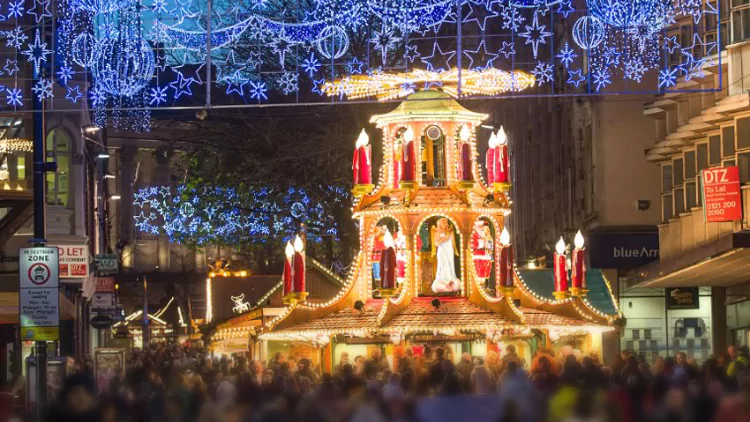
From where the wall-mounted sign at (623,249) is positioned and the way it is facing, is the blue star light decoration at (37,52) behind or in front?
in front

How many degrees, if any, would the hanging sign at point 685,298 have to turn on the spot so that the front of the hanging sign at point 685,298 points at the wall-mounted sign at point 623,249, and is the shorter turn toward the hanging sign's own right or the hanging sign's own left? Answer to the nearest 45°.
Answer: approximately 135° to the hanging sign's own right

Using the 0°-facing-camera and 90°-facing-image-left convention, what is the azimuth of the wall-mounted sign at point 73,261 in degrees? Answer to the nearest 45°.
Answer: approximately 0°

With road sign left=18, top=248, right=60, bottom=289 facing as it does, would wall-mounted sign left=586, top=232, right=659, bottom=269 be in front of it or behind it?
behind

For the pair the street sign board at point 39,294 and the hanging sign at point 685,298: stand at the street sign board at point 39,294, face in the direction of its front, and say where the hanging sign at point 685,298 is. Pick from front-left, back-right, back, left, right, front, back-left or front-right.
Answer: back-left

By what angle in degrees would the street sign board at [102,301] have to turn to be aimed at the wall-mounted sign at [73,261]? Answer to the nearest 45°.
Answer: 0° — it already faces it

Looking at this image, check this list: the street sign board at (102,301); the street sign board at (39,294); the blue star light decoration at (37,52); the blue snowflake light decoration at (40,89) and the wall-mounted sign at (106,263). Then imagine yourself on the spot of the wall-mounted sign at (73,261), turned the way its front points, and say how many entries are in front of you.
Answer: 3
